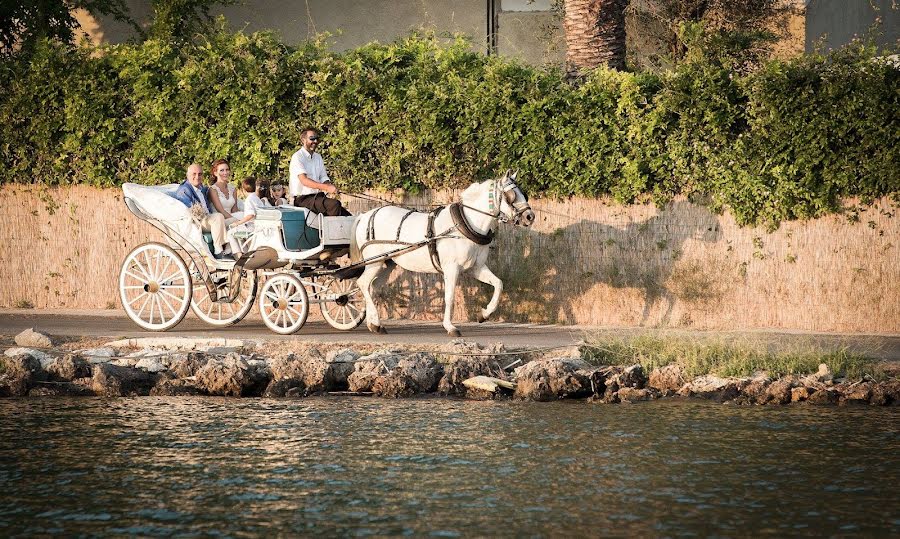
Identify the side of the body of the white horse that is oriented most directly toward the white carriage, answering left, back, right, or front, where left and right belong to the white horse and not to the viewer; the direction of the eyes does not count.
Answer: back

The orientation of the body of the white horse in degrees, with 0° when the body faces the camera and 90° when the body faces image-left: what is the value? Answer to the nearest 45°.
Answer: approximately 270°

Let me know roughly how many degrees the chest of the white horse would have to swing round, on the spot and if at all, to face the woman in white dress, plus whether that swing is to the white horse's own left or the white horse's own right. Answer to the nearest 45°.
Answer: approximately 180°

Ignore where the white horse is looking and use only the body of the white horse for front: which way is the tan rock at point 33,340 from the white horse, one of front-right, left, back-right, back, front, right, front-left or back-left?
back

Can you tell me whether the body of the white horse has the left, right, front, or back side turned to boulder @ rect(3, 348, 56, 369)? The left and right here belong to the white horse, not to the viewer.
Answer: back

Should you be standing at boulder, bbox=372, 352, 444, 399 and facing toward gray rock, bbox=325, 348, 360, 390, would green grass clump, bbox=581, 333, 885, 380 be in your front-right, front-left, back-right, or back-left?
back-right

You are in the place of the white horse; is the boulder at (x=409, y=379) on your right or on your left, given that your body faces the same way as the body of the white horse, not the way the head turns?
on your right

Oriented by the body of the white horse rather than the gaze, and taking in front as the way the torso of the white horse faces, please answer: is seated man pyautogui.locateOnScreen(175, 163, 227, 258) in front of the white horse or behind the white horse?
behind

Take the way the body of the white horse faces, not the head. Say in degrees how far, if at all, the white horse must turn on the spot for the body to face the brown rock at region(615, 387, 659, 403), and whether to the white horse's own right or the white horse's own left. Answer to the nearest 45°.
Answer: approximately 45° to the white horse's own right

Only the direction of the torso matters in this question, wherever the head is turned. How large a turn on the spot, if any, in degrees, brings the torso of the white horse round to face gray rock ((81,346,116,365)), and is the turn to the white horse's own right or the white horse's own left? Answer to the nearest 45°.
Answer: approximately 180°
